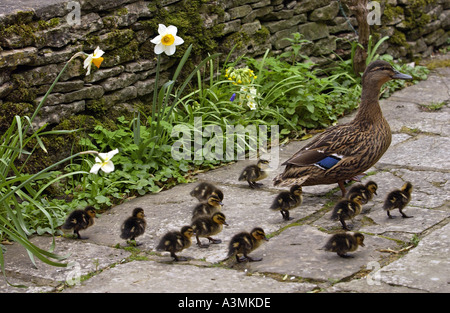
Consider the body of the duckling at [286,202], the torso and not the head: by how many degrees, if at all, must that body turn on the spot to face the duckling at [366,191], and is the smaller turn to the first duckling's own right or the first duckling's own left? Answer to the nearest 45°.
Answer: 0° — it already faces it

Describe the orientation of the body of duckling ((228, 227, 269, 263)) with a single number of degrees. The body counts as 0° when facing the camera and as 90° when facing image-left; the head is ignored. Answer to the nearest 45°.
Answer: approximately 270°

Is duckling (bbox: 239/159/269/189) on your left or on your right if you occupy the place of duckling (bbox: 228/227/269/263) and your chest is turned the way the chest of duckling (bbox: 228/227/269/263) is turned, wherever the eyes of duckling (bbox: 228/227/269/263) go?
on your left

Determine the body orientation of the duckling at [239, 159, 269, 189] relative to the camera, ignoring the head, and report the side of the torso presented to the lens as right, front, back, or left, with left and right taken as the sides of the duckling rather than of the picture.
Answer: right

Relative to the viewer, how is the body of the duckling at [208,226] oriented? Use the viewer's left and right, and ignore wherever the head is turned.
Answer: facing to the right of the viewer

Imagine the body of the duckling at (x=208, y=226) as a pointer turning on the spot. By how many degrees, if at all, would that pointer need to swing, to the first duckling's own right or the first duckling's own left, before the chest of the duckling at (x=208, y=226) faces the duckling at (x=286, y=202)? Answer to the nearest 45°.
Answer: approximately 45° to the first duckling's own left
